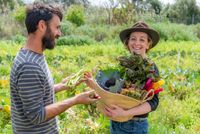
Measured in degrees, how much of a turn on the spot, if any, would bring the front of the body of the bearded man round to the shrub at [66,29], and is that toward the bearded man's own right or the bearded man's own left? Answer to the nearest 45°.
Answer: approximately 90° to the bearded man's own left

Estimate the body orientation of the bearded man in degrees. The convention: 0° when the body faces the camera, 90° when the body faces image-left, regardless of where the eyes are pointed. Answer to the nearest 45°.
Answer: approximately 270°

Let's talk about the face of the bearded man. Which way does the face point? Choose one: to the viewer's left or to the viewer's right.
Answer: to the viewer's right

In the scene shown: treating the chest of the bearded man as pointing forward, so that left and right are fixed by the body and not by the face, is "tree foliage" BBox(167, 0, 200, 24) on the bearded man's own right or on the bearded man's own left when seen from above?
on the bearded man's own left

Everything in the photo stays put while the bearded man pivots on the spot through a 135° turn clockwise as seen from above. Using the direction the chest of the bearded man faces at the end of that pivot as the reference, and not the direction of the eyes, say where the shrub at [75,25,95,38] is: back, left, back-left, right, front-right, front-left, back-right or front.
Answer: back-right

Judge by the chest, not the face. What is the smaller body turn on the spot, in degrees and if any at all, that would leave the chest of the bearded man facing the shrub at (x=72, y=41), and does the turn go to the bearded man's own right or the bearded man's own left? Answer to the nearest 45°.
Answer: approximately 90° to the bearded man's own left

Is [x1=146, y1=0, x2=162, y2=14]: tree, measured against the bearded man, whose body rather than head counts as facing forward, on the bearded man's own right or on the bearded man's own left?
on the bearded man's own left
